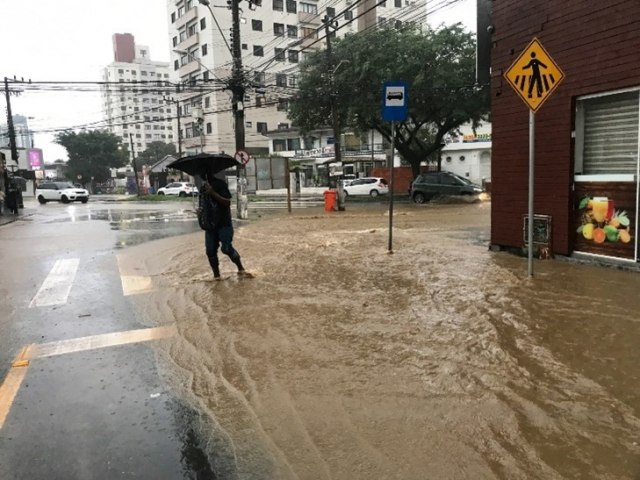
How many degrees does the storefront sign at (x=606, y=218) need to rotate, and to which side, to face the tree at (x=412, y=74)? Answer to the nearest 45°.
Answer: approximately 90° to its right

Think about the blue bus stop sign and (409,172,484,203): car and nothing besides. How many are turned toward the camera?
1

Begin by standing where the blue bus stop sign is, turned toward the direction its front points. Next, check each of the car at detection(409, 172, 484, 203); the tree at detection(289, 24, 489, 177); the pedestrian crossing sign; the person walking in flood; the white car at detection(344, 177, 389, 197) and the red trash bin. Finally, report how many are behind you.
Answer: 4

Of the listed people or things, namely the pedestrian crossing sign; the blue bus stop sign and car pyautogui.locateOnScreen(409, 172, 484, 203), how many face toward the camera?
2

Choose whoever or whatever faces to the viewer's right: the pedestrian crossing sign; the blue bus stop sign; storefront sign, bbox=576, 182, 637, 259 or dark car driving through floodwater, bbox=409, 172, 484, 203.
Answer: the dark car driving through floodwater

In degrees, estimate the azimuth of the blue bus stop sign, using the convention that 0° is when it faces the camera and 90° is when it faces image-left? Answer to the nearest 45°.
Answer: approximately 0°

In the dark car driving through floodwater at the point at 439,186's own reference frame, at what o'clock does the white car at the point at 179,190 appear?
The white car is roughly at 7 o'clock from the dark car driving through floodwater.

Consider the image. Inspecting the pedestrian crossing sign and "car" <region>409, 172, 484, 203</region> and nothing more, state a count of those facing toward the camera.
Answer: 1

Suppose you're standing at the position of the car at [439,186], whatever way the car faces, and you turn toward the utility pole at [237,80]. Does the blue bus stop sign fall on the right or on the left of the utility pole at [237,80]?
left

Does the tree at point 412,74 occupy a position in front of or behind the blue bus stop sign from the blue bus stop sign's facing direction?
behind

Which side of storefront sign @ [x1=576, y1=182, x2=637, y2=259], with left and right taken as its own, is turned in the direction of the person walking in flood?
front

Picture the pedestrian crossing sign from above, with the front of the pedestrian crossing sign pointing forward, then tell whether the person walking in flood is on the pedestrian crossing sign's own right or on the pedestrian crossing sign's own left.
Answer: on the pedestrian crossing sign's own right

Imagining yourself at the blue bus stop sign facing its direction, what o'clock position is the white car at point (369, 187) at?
The white car is roughly at 6 o'clock from the blue bus stop sign.

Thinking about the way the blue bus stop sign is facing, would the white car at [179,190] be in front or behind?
behind

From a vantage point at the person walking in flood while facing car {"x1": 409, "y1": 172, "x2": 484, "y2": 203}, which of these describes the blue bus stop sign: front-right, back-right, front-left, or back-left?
front-right

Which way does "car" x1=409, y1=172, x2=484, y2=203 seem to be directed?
to the viewer's right

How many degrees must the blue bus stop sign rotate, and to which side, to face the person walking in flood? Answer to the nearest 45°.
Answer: approximately 45° to its right

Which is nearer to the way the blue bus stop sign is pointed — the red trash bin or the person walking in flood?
the person walking in flood
